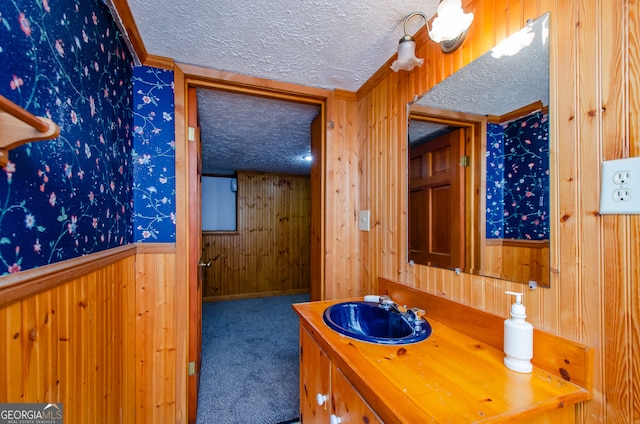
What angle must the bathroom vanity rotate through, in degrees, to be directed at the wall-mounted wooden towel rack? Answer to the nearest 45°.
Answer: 0° — it already faces it

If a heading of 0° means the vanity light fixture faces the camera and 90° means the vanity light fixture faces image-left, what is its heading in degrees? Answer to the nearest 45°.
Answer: approximately 45°

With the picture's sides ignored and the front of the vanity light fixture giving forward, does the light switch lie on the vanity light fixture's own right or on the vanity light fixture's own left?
on the vanity light fixture's own right
